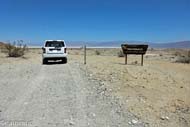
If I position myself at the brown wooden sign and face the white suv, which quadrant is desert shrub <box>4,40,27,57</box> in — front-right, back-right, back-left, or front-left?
front-right

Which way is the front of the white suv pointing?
away from the camera

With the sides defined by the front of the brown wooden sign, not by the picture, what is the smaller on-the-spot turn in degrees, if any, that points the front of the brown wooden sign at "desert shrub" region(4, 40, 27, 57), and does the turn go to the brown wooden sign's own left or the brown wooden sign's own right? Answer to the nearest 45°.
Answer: approximately 135° to the brown wooden sign's own right

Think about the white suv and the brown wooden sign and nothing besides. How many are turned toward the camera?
1

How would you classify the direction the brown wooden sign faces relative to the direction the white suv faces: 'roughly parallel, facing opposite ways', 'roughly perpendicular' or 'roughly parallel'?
roughly parallel, facing opposite ways

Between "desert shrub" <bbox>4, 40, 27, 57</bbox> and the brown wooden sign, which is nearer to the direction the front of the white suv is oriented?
the desert shrub

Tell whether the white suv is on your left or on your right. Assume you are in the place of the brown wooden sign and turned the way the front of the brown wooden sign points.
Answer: on your right

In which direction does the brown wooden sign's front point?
toward the camera

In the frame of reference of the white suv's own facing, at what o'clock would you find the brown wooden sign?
The brown wooden sign is roughly at 4 o'clock from the white suv.

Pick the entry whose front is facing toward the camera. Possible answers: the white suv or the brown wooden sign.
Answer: the brown wooden sign
